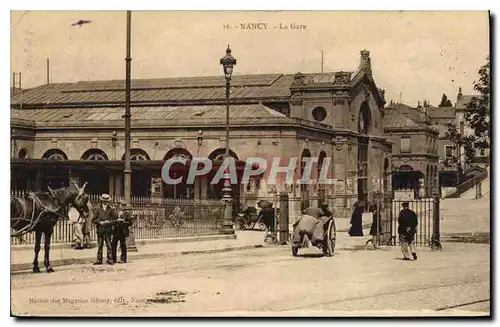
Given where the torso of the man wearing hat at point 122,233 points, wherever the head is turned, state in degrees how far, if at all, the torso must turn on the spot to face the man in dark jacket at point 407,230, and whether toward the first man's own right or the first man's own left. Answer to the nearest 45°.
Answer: approximately 135° to the first man's own left

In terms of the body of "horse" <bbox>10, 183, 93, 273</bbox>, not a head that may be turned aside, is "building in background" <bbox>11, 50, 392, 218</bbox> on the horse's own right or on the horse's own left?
on the horse's own left

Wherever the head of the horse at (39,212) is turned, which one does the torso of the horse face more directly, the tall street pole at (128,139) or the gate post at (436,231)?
the gate post

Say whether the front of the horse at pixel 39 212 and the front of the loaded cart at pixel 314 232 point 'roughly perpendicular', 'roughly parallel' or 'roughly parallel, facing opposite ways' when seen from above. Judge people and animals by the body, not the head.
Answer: roughly perpendicular

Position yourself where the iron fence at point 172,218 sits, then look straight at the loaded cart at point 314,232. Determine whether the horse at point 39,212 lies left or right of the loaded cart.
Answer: right

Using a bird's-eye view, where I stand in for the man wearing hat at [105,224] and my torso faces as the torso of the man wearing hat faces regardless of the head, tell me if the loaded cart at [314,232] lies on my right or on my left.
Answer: on my left

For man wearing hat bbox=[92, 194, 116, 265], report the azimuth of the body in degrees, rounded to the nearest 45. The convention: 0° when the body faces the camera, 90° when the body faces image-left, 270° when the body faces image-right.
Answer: approximately 0°

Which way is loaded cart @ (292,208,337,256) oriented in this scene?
away from the camera

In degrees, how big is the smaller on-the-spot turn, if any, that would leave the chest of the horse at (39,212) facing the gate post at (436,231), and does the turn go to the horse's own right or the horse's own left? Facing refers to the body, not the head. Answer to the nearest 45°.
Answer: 0° — it already faces it

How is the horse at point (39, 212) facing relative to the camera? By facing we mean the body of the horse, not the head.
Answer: to the viewer's right
